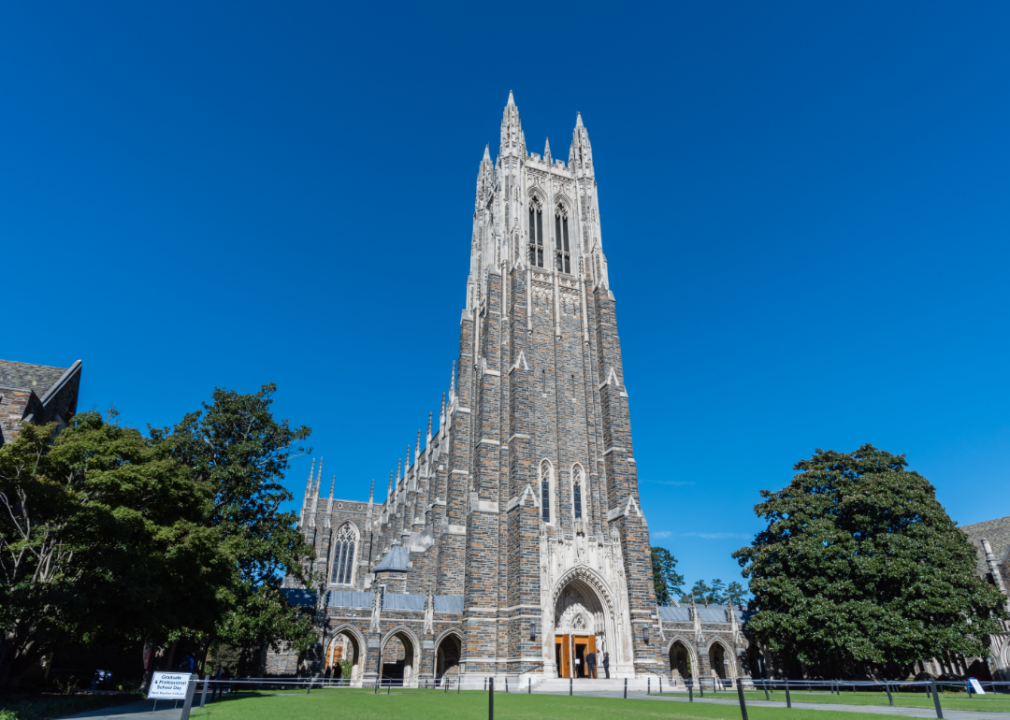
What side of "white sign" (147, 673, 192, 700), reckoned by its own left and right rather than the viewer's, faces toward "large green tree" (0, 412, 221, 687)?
back

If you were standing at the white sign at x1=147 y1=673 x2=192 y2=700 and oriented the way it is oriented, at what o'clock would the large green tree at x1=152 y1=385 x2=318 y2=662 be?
The large green tree is roughly at 6 o'clock from the white sign.

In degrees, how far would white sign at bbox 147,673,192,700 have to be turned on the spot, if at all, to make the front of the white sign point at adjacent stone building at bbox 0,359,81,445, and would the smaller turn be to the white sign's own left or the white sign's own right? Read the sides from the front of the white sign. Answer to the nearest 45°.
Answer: approximately 180°

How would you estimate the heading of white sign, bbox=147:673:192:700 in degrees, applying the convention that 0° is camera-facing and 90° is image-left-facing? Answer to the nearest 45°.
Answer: approximately 0°

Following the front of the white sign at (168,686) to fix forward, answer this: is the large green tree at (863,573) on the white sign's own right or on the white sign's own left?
on the white sign's own left
